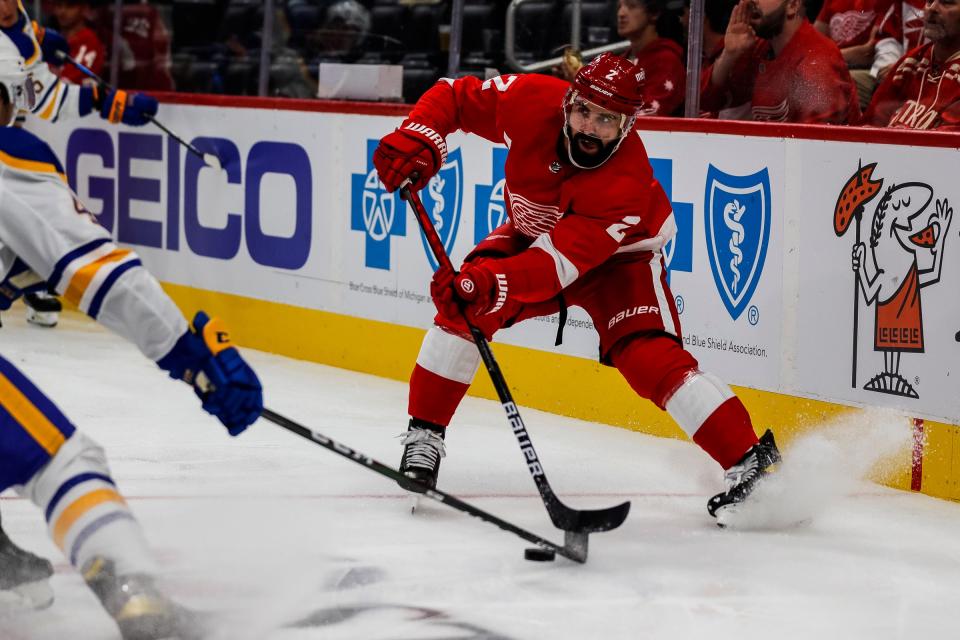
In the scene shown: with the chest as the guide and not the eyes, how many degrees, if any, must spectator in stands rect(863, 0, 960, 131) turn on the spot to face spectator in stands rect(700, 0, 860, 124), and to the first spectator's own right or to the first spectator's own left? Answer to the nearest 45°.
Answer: approximately 90° to the first spectator's own right

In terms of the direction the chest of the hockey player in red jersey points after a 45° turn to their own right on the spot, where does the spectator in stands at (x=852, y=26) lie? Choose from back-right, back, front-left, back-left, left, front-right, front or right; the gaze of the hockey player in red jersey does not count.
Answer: back-right

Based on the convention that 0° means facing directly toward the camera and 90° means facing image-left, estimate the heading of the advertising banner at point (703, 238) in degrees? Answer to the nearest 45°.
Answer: approximately 45°

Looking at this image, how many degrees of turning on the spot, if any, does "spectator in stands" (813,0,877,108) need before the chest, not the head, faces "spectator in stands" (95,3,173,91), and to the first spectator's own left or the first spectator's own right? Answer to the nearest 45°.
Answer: approximately 135° to the first spectator's own right

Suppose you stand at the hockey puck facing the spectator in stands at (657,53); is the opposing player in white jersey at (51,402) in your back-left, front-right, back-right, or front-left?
back-left

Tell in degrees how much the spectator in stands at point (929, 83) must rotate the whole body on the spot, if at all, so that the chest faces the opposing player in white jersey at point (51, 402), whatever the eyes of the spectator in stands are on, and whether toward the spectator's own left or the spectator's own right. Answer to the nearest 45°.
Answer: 0° — they already face them

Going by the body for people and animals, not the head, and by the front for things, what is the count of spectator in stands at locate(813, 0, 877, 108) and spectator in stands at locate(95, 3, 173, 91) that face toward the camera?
2

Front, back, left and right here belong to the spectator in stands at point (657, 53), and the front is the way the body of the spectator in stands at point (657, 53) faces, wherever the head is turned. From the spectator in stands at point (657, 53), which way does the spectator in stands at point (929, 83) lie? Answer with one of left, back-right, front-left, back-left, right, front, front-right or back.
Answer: left

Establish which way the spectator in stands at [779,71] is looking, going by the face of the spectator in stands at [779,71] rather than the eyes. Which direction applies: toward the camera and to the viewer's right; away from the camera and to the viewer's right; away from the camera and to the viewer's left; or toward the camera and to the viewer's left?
toward the camera and to the viewer's left

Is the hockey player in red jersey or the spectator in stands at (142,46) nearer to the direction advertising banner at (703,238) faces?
the hockey player in red jersey

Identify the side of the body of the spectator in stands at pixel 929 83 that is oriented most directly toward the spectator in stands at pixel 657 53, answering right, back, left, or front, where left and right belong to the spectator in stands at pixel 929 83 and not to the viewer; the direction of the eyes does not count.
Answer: right
